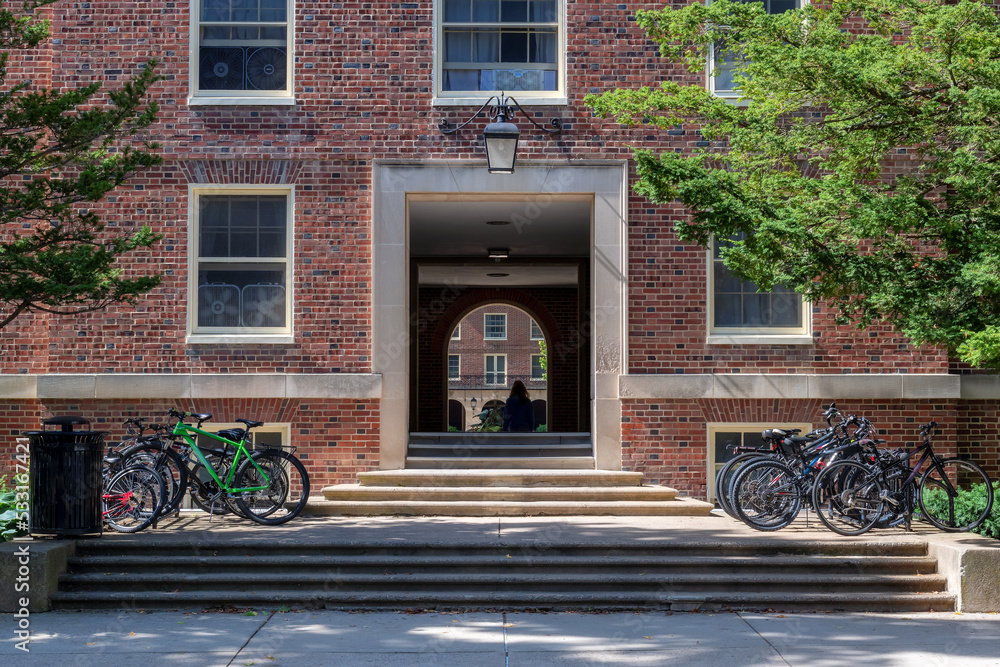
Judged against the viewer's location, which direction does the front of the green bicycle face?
facing to the left of the viewer

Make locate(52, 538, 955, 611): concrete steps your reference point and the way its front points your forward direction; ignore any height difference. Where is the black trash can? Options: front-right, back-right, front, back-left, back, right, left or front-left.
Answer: right

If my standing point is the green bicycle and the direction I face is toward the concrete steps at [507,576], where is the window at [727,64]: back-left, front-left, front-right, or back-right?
front-left

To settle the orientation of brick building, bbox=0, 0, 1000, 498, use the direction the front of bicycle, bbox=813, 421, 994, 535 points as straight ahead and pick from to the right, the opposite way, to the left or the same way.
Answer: to the right

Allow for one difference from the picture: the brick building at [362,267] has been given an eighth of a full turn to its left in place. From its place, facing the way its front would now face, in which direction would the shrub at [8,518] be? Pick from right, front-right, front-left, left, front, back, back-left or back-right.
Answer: right

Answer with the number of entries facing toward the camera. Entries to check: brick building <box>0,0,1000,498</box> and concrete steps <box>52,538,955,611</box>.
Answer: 2

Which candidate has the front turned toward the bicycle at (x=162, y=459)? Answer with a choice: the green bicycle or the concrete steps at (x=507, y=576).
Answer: the green bicycle

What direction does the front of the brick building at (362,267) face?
toward the camera

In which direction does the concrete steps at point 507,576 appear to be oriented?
toward the camera

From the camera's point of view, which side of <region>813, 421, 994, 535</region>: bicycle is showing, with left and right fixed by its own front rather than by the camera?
right

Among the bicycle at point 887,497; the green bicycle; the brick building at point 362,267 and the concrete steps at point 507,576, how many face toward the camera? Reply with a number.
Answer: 2

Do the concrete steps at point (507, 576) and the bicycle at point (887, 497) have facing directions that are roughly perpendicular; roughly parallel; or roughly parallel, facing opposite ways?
roughly perpendicular

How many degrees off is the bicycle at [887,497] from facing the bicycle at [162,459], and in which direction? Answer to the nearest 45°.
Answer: approximately 180°

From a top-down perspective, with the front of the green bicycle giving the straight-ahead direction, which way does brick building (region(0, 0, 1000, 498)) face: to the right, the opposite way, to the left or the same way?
to the left
